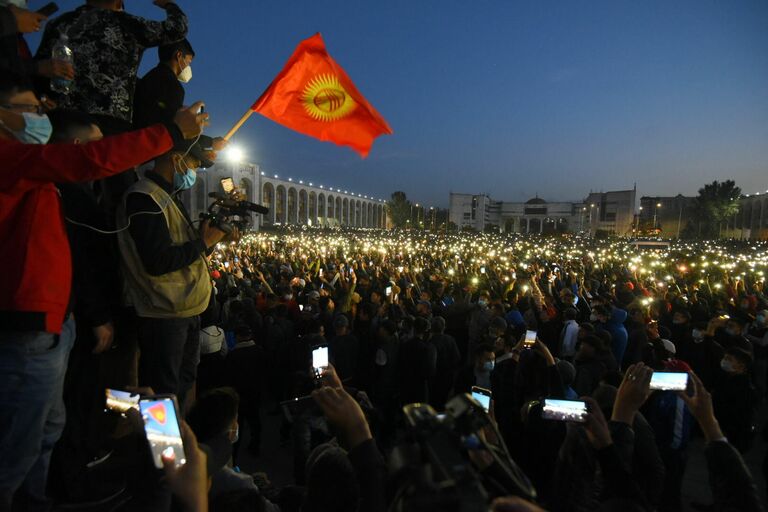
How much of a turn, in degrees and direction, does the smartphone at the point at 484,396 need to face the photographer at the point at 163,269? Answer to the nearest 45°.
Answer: approximately 45° to its right

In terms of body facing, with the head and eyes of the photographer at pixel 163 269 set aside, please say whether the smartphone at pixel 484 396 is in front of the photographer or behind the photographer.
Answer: in front

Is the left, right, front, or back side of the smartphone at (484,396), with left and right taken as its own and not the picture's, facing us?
front

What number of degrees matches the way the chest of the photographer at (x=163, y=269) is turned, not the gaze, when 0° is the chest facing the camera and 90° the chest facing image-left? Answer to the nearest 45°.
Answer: approximately 270°

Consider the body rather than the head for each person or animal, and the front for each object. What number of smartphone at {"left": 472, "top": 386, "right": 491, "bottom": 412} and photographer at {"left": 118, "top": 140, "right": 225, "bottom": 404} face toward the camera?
1

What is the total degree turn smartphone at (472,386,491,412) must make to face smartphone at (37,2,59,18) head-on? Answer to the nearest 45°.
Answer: approximately 45° to its right

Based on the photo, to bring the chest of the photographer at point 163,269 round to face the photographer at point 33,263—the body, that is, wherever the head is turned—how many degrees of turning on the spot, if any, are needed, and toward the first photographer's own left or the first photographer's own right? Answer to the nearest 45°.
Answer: approximately 135° to the first photographer's own right

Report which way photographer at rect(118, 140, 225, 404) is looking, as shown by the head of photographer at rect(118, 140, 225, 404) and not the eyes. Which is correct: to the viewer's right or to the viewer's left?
to the viewer's right

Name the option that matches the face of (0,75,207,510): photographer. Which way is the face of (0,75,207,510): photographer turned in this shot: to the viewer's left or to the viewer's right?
to the viewer's right
